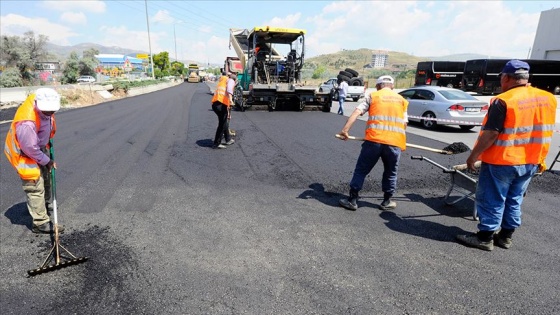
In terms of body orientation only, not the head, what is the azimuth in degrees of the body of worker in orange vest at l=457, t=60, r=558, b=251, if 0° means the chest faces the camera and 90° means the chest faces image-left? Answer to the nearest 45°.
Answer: approximately 135°

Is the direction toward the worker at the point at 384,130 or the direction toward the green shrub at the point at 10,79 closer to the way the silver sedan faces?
the green shrub

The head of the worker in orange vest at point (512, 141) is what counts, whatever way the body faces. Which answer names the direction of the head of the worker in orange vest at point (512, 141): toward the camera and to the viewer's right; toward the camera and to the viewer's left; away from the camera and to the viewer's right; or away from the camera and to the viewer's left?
away from the camera and to the viewer's left

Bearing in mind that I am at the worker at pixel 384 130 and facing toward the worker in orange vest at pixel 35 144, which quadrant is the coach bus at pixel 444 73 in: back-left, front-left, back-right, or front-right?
back-right

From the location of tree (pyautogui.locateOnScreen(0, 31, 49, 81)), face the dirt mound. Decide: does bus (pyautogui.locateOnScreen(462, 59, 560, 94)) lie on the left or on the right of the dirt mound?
left
